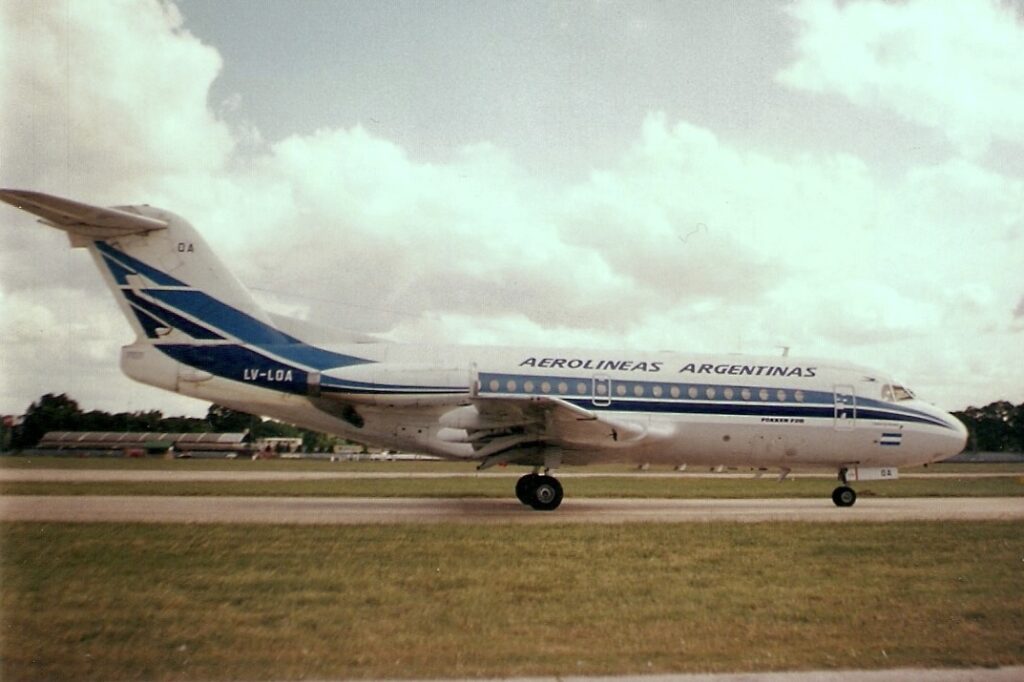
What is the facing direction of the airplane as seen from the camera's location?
facing to the right of the viewer
